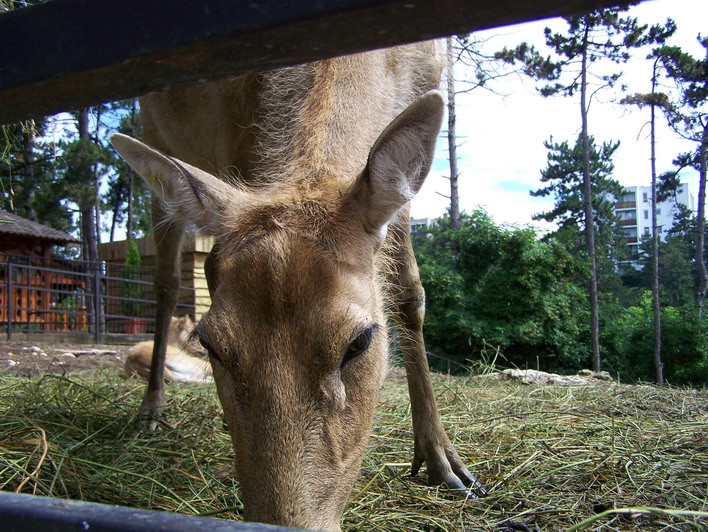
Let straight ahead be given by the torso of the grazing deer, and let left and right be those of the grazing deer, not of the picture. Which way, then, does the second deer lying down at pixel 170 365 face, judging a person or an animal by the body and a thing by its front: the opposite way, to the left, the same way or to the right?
to the left

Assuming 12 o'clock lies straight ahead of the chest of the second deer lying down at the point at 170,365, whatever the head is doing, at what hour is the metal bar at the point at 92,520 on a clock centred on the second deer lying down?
The metal bar is roughly at 3 o'clock from the second deer lying down.

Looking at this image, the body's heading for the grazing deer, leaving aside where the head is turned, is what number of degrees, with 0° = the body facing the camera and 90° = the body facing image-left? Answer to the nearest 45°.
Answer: approximately 0°

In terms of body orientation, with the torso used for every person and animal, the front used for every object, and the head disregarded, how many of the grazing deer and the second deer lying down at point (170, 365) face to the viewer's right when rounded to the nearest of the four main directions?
1

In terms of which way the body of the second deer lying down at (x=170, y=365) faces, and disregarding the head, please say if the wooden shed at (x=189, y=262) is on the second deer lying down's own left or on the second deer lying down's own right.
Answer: on the second deer lying down's own left

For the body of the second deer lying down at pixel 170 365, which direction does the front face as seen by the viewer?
to the viewer's right

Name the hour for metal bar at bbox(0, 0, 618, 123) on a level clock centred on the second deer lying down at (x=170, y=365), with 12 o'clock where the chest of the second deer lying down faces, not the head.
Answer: The metal bar is roughly at 3 o'clock from the second deer lying down.

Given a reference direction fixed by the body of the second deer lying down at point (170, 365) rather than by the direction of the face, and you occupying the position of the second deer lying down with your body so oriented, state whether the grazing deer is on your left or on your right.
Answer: on your right

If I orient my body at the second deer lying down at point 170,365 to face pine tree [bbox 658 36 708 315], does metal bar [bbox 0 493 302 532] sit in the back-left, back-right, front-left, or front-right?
back-right
